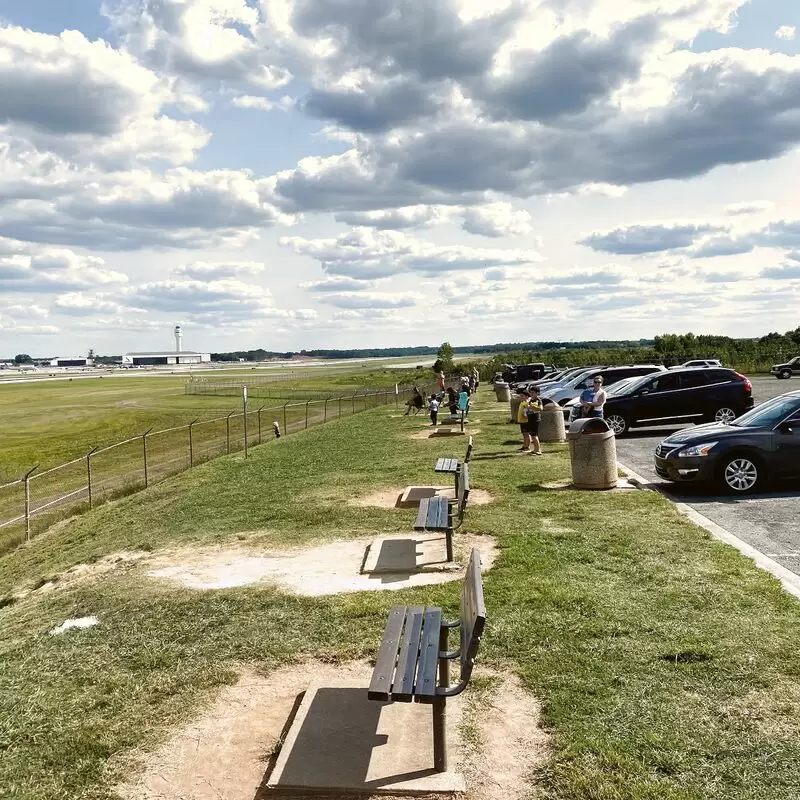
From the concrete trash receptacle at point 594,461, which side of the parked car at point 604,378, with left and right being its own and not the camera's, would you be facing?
left

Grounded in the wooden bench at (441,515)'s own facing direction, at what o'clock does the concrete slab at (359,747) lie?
The concrete slab is roughly at 9 o'clock from the wooden bench.

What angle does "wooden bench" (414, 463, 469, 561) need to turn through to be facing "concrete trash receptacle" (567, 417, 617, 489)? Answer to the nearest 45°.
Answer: approximately 135° to its right

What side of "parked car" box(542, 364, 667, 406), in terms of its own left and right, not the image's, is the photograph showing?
left

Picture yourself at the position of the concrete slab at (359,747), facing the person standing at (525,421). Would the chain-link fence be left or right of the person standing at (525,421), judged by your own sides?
left

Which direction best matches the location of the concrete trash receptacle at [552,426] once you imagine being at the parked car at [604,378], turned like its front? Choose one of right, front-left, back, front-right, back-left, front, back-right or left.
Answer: left

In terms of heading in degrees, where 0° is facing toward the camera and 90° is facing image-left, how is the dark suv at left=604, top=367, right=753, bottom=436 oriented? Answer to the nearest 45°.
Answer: approximately 90°

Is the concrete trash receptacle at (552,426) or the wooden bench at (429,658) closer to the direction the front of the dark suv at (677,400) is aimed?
the concrete trash receptacle

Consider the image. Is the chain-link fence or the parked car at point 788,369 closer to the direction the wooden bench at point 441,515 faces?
the chain-link fence

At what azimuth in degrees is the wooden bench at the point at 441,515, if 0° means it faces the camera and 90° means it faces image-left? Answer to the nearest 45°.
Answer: approximately 90°

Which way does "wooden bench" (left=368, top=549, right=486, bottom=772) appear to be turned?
to the viewer's left
